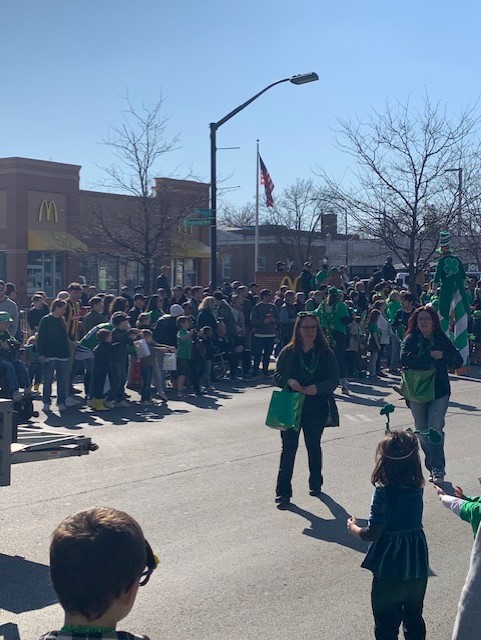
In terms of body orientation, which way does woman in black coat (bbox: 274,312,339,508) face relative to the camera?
toward the camera

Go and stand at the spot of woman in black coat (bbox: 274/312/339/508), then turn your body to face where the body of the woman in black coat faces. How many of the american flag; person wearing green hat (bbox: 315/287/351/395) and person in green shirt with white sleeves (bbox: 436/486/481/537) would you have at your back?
2

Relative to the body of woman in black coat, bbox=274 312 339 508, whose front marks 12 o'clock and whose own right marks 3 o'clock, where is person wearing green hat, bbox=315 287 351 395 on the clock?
The person wearing green hat is roughly at 6 o'clock from the woman in black coat.

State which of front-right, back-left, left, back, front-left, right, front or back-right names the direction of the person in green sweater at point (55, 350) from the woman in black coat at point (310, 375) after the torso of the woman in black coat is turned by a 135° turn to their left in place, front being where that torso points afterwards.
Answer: left

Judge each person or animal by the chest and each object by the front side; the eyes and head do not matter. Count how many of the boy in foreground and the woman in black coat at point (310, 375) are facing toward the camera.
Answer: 1

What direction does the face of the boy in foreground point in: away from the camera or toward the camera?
away from the camera

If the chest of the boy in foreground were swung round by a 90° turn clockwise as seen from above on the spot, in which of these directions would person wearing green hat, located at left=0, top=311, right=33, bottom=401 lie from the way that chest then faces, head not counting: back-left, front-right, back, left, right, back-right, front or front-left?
back-left

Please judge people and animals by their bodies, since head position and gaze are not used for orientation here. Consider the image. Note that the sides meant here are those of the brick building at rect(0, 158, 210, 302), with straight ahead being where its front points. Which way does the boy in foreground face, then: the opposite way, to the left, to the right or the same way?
the opposite way

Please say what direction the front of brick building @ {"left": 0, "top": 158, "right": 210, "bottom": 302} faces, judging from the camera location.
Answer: facing the viewer and to the right of the viewer

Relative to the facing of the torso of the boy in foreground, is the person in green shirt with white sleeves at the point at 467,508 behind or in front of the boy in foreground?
in front

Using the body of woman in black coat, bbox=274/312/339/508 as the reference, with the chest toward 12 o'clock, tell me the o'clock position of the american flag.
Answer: The american flag is roughly at 6 o'clock from the woman in black coat.

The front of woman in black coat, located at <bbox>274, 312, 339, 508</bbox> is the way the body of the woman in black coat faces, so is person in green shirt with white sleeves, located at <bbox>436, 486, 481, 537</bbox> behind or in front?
in front

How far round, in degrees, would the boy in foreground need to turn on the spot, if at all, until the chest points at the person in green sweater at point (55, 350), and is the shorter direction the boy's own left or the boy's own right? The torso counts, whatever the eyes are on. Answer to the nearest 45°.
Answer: approximately 45° to the boy's own left

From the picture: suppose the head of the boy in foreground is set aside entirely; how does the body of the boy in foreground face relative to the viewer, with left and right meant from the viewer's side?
facing away from the viewer and to the right of the viewer
